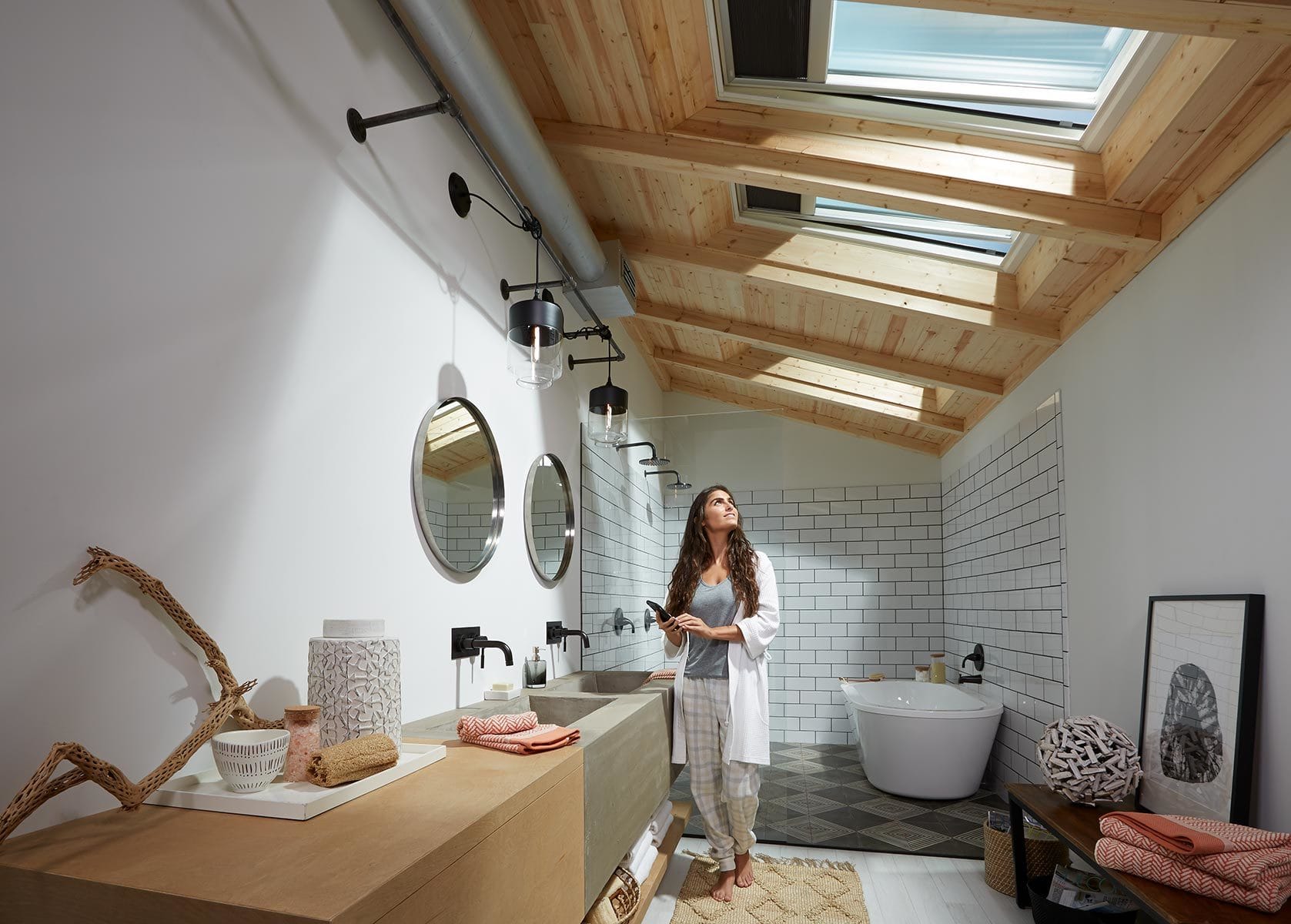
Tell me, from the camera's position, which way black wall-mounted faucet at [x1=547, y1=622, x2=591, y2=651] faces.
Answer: facing to the right of the viewer

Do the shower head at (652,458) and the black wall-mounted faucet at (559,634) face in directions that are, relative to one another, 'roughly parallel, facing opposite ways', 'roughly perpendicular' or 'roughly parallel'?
roughly parallel

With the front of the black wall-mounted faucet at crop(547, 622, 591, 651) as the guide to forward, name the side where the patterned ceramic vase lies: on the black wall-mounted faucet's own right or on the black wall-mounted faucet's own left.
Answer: on the black wall-mounted faucet's own right

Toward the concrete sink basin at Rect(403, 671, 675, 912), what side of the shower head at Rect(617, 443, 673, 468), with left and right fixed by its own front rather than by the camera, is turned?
right

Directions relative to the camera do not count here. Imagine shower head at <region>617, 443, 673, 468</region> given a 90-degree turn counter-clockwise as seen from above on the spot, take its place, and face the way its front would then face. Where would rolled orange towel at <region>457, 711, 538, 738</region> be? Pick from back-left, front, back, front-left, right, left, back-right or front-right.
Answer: back

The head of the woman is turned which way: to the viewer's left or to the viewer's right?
to the viewer's right

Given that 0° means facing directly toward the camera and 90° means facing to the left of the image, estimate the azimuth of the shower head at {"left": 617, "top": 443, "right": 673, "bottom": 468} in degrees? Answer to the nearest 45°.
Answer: approximately 270°

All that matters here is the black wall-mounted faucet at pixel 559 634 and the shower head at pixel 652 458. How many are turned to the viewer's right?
2

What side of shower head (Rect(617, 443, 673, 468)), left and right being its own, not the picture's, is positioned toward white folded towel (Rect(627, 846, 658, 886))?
right
